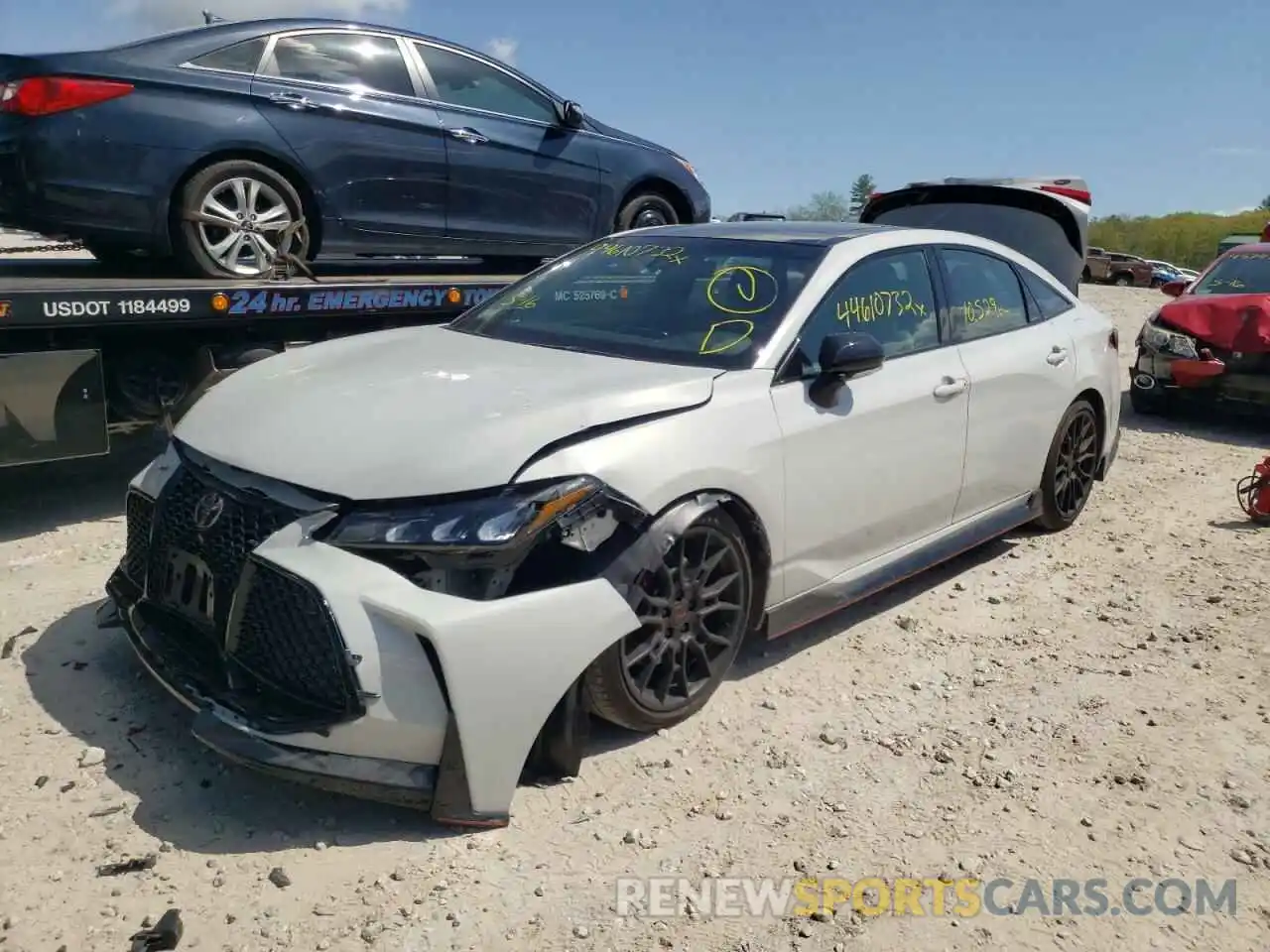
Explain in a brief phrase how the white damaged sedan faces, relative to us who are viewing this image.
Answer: facing the viewer and to the left of the viewer

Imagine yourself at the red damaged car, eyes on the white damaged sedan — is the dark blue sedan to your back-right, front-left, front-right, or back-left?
front-right

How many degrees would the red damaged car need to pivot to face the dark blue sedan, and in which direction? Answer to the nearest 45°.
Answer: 0° — it already faces it

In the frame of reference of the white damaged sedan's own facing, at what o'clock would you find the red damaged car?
The red damaged car is roughly at 6 o'clock from the white damaged sedan.

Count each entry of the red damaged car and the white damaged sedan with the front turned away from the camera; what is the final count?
0
